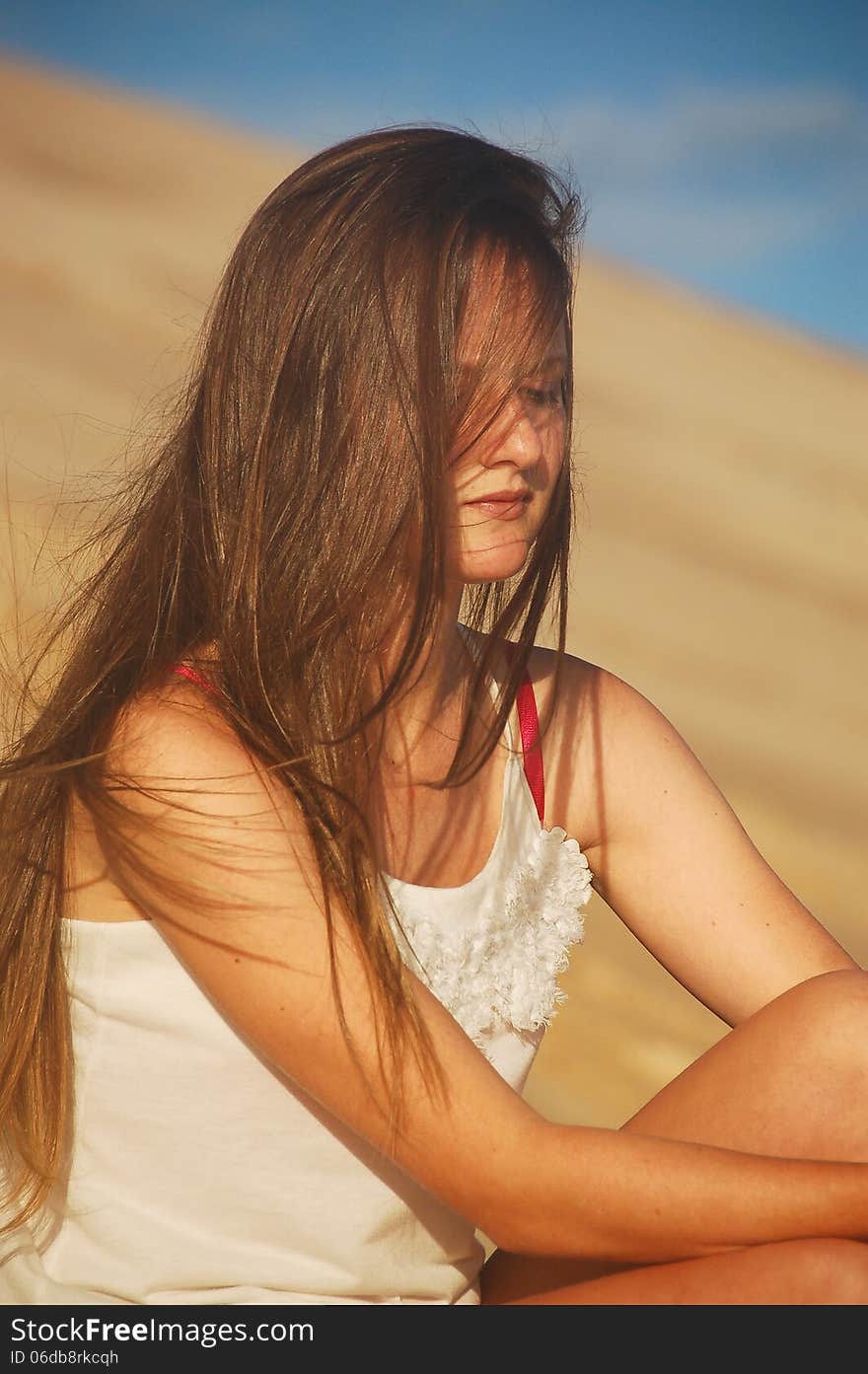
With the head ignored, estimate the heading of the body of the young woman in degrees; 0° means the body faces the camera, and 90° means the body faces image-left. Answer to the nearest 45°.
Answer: approximately 315°
